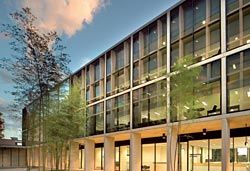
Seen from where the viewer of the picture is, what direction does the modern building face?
facing the viewer and to the left of the viewer

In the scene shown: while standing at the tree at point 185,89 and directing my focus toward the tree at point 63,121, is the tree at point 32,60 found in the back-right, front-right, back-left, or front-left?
front-left
